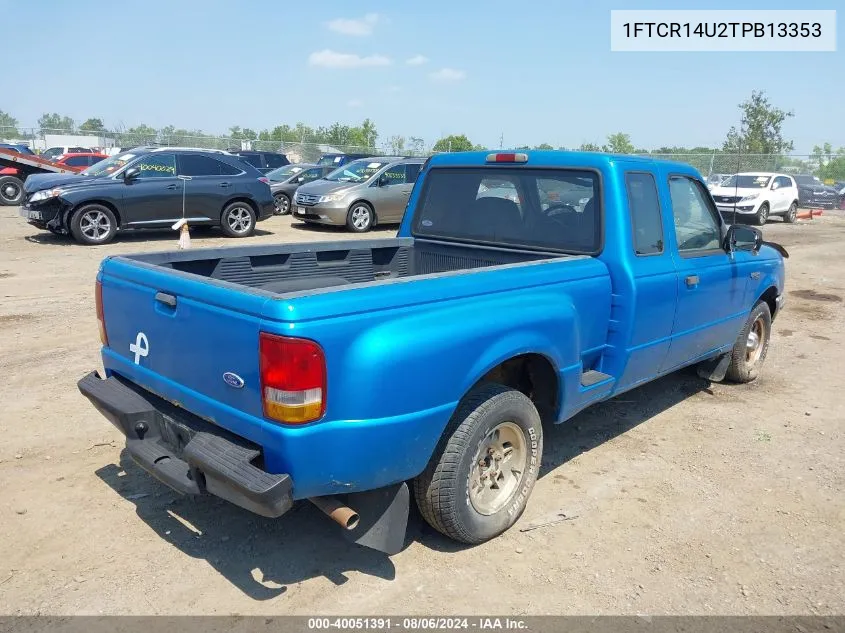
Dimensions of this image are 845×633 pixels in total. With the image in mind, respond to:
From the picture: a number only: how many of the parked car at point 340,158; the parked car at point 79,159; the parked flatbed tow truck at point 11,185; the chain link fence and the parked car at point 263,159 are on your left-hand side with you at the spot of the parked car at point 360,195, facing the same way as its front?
0

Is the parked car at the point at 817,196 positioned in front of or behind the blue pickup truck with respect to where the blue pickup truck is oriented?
in front

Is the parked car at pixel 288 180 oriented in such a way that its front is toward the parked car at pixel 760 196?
no

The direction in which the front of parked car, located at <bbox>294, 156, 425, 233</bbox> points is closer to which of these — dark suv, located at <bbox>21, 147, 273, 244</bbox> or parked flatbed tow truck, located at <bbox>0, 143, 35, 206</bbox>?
the dark suv

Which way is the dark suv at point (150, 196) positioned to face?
to the viewer's left

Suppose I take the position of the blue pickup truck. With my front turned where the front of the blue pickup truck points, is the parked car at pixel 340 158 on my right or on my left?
on my left

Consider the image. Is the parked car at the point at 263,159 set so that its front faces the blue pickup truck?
no

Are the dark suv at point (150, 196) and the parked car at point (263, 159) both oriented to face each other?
no

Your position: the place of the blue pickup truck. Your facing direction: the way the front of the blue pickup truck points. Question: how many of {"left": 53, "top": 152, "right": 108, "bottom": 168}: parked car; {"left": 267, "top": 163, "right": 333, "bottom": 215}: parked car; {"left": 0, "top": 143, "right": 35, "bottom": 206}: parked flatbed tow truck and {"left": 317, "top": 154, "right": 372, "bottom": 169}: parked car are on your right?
0

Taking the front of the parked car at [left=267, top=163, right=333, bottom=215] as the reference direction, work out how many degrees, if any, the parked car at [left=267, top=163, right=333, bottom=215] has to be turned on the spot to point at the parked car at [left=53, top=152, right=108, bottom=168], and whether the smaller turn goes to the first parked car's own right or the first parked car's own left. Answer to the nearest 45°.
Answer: approximately 90° to the first parked car's own right

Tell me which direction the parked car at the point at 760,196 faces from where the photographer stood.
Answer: facing the viewer and to the left of the viewer

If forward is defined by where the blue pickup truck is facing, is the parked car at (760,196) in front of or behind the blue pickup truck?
in front

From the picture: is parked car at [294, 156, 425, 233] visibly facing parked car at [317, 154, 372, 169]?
no
